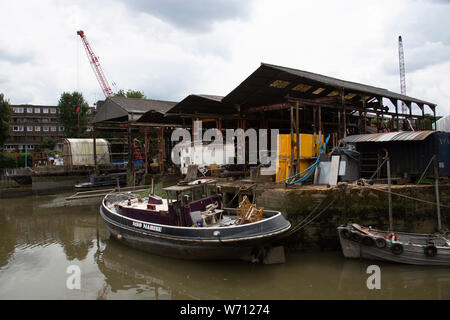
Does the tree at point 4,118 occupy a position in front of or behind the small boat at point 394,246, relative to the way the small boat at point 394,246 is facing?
in front

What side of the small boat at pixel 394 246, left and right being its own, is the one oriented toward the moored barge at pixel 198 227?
front

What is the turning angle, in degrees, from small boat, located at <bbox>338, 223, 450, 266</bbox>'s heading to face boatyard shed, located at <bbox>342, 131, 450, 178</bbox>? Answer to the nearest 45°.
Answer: approximately 90° to its right

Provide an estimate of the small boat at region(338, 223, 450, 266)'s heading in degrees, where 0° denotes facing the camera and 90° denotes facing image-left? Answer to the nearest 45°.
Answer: approximately 90°

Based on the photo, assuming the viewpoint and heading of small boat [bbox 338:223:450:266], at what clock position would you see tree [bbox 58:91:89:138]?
The tree is roughly at 1 o'clock from the small boat.

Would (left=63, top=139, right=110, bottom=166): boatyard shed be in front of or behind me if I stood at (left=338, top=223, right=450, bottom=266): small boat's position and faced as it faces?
in front

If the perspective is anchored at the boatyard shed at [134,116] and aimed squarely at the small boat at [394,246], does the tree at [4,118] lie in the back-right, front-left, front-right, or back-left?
back-right

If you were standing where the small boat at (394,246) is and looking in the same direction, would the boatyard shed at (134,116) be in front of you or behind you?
in front

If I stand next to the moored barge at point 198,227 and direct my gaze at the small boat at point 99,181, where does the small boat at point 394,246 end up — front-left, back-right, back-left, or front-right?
back-right

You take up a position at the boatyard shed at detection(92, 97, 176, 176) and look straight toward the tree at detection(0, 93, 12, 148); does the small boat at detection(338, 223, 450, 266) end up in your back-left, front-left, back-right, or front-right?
back-left
